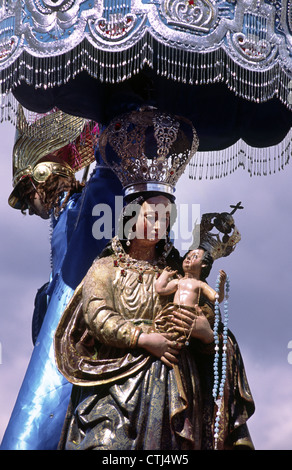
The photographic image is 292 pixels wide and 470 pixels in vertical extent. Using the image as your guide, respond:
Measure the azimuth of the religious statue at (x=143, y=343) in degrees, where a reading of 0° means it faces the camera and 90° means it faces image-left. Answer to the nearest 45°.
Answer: approximately 315°
